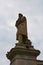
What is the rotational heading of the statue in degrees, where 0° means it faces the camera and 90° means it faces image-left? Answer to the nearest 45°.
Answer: approximately 45°
